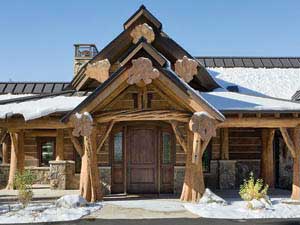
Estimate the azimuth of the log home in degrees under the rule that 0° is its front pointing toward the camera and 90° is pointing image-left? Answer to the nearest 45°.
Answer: approximately 0°
